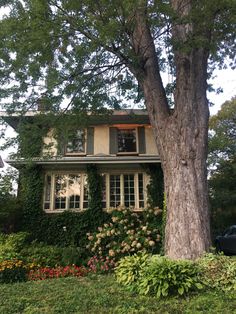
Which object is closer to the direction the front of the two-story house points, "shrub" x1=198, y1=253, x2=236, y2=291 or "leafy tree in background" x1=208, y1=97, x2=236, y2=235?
the shrub

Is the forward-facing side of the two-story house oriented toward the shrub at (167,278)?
yes

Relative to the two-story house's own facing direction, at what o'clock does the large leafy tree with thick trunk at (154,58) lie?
The large leafy tree with thick trunk is roughly at 12 o'clock from the two-story house.

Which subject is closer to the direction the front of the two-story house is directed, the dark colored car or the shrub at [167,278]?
the shrub

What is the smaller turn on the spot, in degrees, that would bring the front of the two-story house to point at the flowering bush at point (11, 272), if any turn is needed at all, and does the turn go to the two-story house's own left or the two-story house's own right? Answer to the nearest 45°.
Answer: approximately 45° to the two-story house's own right

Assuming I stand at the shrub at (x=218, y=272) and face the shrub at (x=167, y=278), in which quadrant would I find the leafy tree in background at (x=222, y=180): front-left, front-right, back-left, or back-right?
back-right

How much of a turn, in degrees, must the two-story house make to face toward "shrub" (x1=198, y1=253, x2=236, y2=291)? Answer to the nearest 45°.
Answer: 0° — it already faces it

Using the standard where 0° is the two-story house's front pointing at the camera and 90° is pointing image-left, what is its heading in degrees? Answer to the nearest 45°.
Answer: approximately 0°

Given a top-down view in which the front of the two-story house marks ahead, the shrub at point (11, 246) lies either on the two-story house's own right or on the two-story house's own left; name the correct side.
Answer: on the two-story house's own right
